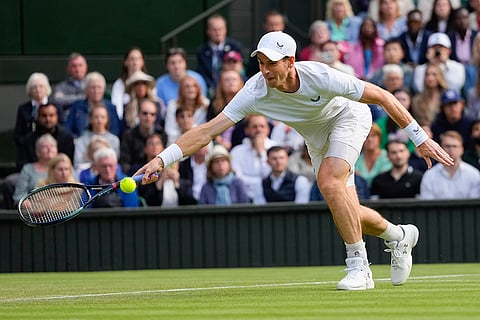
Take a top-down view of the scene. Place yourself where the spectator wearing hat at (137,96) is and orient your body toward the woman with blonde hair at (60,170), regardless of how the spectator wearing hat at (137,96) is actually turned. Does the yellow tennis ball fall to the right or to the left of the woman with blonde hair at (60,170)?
left

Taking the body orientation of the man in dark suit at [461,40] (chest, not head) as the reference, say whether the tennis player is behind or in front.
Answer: in front

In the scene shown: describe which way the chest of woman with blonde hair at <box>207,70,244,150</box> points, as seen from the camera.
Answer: toward the camera

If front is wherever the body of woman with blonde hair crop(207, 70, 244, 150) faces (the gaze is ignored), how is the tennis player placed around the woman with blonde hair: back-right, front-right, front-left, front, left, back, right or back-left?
front

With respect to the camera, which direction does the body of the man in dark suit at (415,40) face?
toward the camera

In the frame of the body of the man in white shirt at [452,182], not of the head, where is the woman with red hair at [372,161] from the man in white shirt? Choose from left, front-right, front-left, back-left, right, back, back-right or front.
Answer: right

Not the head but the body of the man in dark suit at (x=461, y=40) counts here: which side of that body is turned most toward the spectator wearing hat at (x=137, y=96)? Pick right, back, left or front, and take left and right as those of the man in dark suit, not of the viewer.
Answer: right

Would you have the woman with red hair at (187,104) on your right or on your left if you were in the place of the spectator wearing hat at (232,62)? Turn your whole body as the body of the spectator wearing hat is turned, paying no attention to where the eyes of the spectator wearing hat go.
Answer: on your right

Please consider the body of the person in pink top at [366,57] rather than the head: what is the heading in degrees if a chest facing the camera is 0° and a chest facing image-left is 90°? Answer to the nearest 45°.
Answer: approximately 0°

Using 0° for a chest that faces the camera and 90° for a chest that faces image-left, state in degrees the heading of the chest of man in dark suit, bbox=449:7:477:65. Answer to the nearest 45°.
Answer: approximately 0°

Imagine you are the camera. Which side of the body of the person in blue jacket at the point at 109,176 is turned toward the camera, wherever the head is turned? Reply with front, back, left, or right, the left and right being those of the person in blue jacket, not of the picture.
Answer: front
